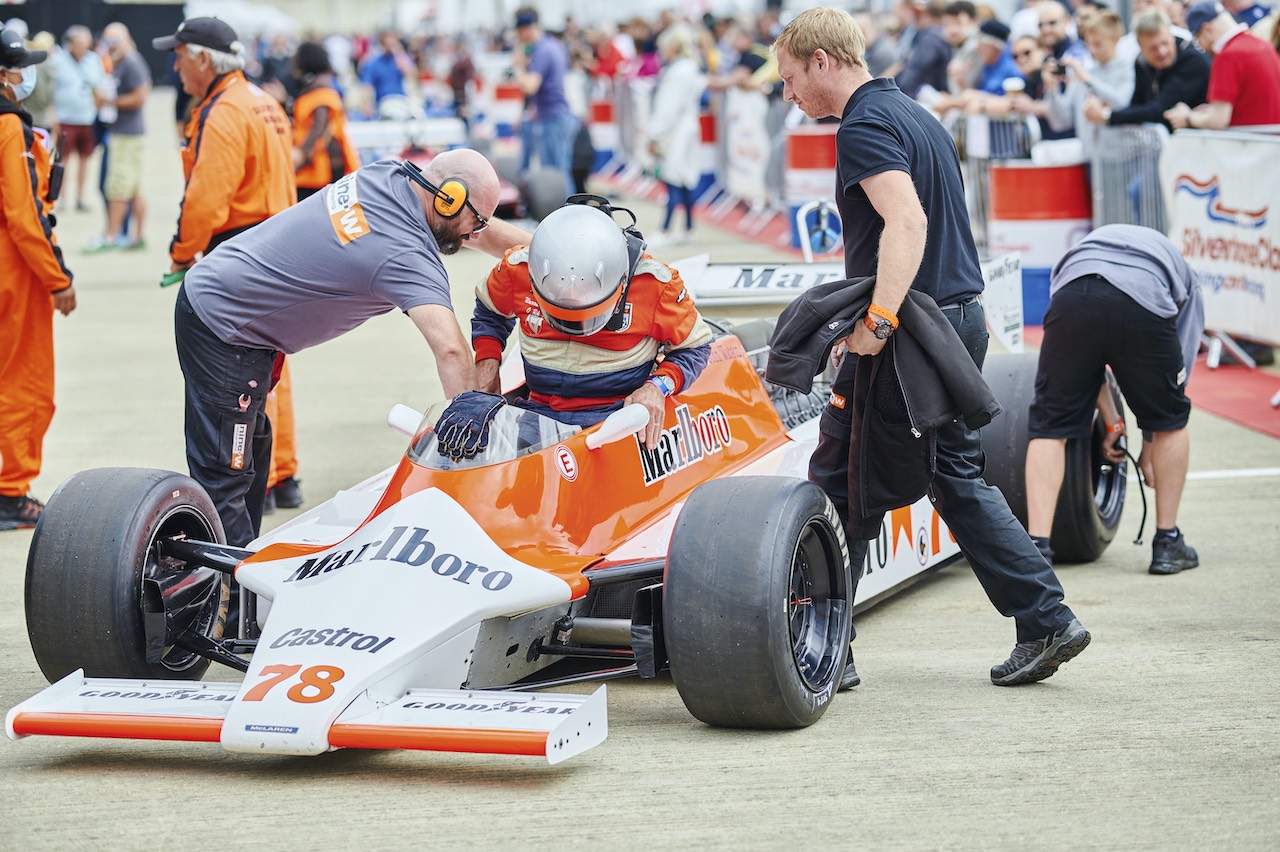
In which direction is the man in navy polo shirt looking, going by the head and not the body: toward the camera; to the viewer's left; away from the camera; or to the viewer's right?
to the viewer's left

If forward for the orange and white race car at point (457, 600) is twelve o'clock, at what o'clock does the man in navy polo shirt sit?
The man in navy polo shirt is roughly at 7 o'clock from the orange and white race car.

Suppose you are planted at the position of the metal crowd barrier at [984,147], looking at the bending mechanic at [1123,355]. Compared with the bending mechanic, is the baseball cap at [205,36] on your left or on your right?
right

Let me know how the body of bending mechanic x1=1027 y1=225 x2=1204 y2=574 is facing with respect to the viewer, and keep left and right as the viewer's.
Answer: facing away from the viewer

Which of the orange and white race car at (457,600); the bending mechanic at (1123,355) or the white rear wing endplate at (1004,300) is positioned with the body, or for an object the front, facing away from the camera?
the bending mechanic

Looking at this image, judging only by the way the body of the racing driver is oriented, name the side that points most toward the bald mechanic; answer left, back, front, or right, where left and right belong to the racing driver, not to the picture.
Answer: right

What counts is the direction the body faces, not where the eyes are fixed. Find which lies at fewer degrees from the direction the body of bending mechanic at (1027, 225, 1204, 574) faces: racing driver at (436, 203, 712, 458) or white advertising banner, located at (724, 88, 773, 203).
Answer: the white advertising banner

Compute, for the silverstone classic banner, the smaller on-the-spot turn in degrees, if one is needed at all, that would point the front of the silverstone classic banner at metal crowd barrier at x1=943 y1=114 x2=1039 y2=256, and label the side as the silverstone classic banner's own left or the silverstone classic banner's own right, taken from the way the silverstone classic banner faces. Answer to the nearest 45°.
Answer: approximately 90° to the silverstone classic banner's own right

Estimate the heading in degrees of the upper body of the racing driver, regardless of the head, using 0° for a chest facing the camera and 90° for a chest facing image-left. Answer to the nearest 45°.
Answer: approximately 0°
